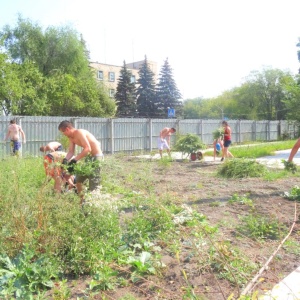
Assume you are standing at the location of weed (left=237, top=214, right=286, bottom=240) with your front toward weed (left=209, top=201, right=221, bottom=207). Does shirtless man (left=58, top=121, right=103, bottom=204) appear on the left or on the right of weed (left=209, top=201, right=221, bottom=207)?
left

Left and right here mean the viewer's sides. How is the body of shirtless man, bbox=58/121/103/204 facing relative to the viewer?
facing to the left of the viewer

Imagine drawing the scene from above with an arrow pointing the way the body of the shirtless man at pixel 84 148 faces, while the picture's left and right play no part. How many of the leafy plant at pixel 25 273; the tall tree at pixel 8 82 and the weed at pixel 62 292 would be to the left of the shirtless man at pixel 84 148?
2

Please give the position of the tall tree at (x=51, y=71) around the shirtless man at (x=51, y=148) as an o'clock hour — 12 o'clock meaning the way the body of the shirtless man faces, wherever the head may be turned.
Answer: The tall tree is roughly at 3 o'clock from the shirtless man.

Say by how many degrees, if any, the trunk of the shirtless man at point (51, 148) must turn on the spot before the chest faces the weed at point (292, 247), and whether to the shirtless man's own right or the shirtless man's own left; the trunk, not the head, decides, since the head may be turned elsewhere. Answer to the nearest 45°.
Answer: approximately 135° to the shirtless man's own left

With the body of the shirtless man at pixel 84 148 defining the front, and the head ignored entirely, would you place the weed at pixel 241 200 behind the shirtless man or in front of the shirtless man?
behind

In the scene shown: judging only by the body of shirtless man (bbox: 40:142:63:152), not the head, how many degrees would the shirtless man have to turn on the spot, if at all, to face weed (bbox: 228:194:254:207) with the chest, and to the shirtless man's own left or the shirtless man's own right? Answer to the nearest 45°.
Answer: approximately 135° to the shirtless man's own left
